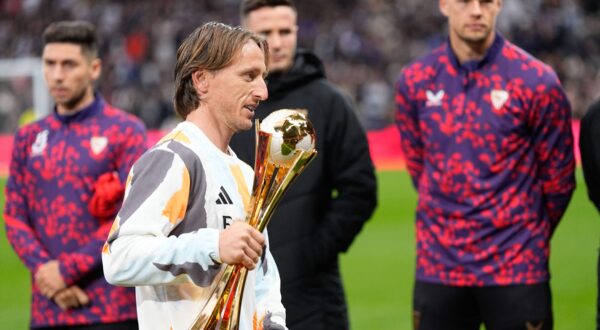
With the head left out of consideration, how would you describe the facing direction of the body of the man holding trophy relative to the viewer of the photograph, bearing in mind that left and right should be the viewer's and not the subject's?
facing the viewer and to the right of the viewer

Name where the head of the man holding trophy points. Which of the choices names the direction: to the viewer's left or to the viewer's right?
to the viewer's right
